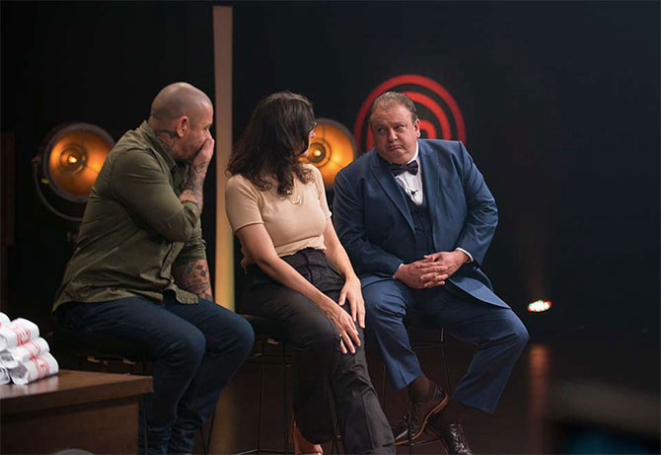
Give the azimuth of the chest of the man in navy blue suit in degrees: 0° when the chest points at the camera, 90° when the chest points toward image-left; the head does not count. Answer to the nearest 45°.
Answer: approximately 0°

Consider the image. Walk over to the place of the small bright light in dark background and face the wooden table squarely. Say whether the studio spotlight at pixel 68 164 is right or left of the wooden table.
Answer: right

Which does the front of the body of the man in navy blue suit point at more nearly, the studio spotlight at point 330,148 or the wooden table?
the wooden table

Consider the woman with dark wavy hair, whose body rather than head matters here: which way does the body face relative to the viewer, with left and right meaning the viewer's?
facing the viewer and to the right of the viewer

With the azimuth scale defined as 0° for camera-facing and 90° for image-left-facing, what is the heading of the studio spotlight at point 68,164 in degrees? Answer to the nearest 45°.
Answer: approximately 315°

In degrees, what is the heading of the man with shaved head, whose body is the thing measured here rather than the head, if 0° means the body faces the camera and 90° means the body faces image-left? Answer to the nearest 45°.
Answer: approximately 270°

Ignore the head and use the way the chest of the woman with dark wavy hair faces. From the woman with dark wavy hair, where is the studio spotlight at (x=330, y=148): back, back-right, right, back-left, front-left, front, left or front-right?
back-left

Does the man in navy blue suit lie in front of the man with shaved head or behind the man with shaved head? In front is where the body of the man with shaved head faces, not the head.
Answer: in front

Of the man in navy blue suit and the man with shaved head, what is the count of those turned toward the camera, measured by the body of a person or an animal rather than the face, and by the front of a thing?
1

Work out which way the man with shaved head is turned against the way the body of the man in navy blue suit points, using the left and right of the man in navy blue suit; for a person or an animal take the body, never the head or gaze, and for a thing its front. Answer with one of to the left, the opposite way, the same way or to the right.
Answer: to the left

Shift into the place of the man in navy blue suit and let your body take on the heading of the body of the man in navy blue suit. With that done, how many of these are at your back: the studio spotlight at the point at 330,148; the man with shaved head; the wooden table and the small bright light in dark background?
2

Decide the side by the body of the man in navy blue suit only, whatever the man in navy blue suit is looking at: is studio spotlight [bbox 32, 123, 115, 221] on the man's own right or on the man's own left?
on the man's own right

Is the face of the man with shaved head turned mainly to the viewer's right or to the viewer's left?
to the viewer's right

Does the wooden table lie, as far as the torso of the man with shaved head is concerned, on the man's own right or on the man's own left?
on the man's own right

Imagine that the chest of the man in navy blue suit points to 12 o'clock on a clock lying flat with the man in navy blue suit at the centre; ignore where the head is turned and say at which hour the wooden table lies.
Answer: The wooden table is roughly at 1 o'clock from the man in navy blue suit.

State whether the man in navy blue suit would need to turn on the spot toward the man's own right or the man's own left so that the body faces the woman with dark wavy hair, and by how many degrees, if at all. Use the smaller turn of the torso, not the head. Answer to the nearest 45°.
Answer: approximately 45° to the man's own right
